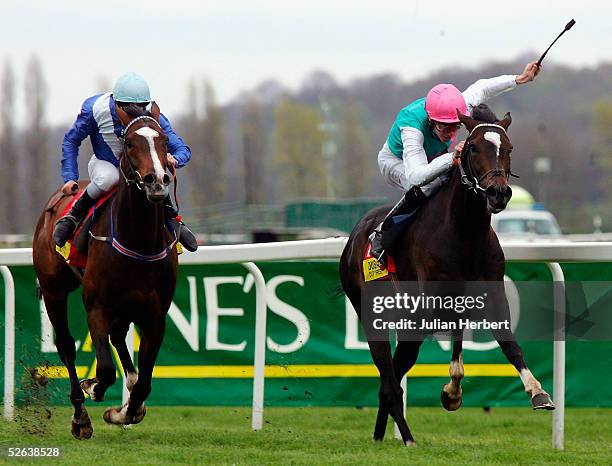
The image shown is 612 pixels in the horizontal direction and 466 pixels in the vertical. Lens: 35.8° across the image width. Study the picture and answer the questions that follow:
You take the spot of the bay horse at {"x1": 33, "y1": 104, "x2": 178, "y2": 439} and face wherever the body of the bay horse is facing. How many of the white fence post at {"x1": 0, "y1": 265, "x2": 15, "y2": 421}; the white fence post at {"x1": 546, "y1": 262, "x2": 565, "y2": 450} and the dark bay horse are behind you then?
1

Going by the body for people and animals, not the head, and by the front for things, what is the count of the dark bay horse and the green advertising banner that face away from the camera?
0

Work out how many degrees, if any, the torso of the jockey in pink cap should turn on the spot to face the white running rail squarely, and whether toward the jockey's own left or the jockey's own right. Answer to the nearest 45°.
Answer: approximately 180°

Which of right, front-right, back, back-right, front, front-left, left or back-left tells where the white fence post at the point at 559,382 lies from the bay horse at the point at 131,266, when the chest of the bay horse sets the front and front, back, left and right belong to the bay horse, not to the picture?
front-left

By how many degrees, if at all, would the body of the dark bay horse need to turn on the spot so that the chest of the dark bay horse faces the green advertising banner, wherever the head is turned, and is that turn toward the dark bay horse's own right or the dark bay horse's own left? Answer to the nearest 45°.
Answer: approximately 180°

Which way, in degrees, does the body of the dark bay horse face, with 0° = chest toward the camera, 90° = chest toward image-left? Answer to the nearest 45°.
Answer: approximately 315°

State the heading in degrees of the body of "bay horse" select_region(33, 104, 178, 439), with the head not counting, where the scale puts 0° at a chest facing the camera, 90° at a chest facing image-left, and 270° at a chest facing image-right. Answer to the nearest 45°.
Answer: approximately 315°

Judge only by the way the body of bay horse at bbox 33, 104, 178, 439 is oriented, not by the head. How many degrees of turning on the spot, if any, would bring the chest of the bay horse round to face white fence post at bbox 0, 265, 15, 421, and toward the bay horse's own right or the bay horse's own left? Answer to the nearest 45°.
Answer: approximately 180°

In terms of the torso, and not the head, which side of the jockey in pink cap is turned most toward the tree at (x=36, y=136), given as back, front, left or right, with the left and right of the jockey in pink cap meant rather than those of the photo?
back

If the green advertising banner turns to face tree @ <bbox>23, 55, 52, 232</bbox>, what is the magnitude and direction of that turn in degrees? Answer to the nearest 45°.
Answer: approximately 180°

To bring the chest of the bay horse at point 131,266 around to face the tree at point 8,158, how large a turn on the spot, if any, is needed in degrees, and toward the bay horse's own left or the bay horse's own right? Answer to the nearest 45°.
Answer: approximately 135° to the bay horse's own left
